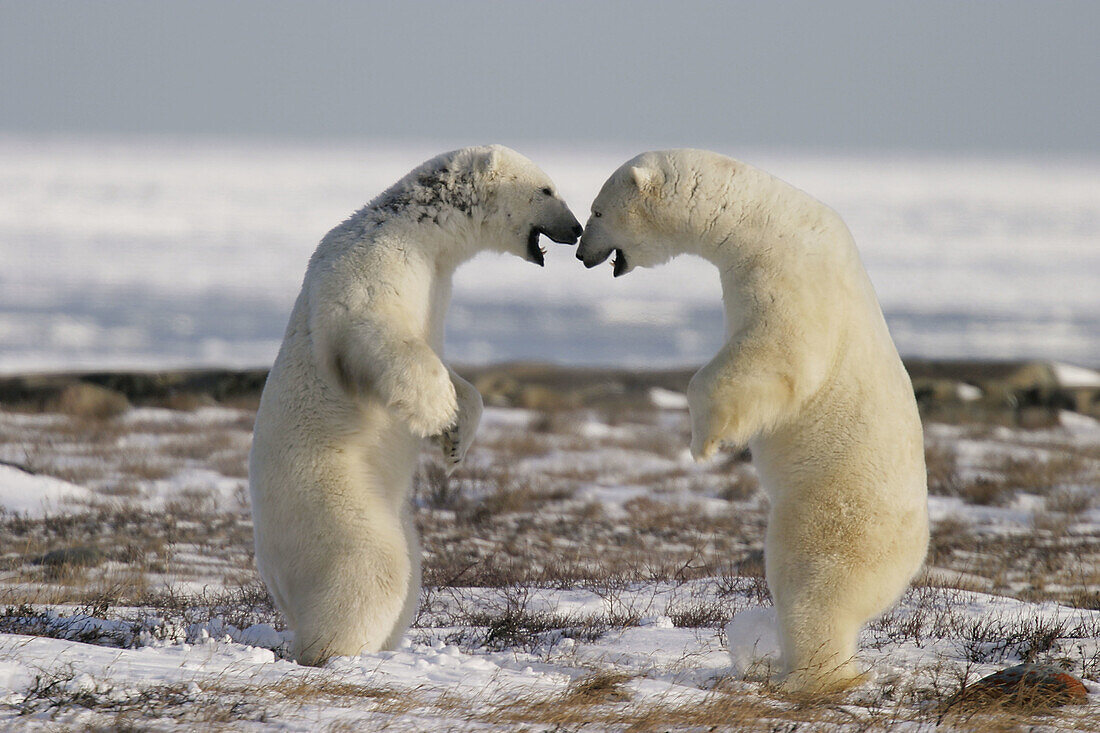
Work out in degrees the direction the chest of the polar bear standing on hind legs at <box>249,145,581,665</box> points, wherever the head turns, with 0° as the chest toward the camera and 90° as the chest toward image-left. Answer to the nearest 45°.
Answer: approximately 270°

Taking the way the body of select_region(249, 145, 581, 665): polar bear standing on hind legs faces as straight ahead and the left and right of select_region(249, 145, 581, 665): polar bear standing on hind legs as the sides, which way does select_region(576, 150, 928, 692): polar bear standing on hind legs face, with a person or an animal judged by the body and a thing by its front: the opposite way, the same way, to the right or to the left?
the opposite way

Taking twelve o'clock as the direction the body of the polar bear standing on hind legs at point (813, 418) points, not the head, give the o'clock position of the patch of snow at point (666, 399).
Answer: The patch of snow is roughly at 3 o'clock from the polar bear standing on hind legs.

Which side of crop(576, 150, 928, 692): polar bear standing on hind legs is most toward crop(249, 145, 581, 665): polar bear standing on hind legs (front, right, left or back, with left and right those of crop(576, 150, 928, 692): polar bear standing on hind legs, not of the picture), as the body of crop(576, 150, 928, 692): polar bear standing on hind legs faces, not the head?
front

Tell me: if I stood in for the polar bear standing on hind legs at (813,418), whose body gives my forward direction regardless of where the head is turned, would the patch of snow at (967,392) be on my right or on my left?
on my right

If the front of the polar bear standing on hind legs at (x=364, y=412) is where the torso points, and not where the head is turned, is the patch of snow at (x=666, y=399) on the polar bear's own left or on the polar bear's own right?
on the polar bear's own left

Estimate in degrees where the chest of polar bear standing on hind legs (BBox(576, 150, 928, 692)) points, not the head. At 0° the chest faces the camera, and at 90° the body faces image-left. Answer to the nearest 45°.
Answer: approximately 90°

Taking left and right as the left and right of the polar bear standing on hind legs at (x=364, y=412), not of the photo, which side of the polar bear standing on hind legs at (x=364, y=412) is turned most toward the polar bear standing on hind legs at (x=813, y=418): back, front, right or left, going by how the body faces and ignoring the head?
front

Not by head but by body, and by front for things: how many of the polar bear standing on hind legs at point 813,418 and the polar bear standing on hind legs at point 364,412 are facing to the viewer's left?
1

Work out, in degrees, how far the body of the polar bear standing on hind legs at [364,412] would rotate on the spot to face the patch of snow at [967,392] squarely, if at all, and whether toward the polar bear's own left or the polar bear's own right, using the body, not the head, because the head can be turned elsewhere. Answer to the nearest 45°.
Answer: approximately 45° to the polar bear's own left
